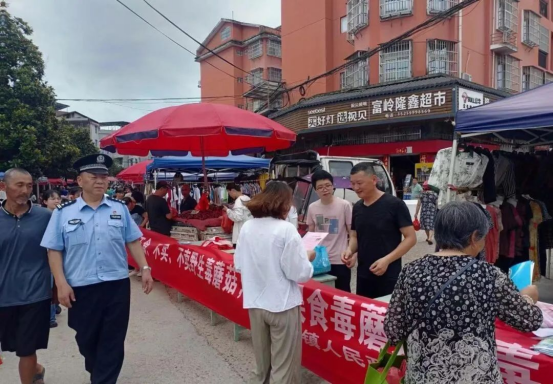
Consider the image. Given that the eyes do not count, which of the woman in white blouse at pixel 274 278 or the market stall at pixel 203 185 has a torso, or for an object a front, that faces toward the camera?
the market stall

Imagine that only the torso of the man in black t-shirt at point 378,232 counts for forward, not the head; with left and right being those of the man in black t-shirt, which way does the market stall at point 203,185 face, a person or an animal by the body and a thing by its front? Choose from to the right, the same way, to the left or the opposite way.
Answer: to the left

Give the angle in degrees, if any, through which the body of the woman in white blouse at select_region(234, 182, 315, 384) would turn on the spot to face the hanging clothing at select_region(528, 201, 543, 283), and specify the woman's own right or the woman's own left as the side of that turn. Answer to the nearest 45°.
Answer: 0° — they already face it

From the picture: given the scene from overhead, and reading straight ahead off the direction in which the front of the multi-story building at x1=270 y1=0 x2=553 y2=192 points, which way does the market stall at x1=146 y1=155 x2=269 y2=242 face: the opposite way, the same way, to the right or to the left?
the same way

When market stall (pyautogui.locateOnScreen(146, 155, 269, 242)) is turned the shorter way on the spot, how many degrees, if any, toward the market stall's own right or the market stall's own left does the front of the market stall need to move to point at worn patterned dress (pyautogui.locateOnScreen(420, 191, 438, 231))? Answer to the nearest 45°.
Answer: approximately 45° to the market stall's own left

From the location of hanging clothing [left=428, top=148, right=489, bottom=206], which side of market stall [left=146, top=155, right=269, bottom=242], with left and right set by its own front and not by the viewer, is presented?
front

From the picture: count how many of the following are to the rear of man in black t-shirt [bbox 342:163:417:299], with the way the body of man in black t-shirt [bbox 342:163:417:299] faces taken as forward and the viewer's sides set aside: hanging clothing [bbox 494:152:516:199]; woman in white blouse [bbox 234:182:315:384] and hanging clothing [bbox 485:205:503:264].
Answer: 2

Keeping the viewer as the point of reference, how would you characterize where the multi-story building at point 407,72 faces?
facing the viewer and to the left of the viewer

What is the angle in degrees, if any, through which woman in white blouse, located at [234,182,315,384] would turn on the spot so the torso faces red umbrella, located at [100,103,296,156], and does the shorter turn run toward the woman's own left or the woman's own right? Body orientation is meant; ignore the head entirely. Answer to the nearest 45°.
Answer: approximately 45° to the woman's own left

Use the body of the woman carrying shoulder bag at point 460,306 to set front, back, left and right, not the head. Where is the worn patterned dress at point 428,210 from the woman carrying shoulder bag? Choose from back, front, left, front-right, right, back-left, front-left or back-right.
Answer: front-left

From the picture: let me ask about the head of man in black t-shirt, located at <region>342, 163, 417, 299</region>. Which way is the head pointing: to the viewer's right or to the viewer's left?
to the viewer's left

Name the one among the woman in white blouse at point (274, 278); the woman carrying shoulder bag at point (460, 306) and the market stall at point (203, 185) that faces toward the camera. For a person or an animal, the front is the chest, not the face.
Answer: the market stall

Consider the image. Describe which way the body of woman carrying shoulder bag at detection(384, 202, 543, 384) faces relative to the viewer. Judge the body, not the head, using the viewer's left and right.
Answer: facing away from the viewer and to the right of the viewer

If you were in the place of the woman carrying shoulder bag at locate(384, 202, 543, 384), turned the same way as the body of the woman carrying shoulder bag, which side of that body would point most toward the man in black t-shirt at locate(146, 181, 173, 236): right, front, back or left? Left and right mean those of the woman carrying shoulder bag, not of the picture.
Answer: left
